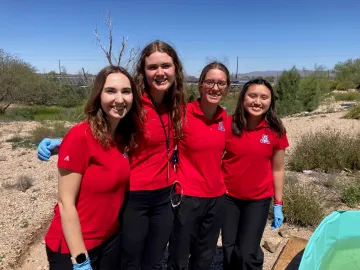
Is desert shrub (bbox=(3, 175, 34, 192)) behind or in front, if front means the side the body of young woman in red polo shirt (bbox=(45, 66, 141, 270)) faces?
behind

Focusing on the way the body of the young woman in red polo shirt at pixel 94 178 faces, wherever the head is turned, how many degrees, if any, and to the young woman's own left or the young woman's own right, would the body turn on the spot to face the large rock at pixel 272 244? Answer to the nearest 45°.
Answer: approximately 90° to the young woman's own left

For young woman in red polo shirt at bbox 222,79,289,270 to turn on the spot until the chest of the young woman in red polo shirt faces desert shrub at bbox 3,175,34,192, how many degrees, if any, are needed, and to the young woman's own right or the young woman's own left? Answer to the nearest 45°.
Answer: approximately 135° to the young woman's own right

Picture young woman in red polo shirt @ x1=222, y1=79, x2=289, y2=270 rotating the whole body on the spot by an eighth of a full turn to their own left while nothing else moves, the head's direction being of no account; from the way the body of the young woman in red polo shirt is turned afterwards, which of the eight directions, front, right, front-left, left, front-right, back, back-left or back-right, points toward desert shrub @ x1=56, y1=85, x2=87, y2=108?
back

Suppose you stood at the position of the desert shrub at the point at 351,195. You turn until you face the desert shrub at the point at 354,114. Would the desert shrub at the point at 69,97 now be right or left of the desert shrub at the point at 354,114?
left

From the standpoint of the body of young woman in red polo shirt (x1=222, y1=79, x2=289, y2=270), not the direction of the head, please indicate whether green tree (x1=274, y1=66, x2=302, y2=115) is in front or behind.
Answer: behind

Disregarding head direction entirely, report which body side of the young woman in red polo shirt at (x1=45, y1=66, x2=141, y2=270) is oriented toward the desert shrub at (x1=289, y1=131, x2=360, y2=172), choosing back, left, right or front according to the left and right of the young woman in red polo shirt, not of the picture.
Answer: left
